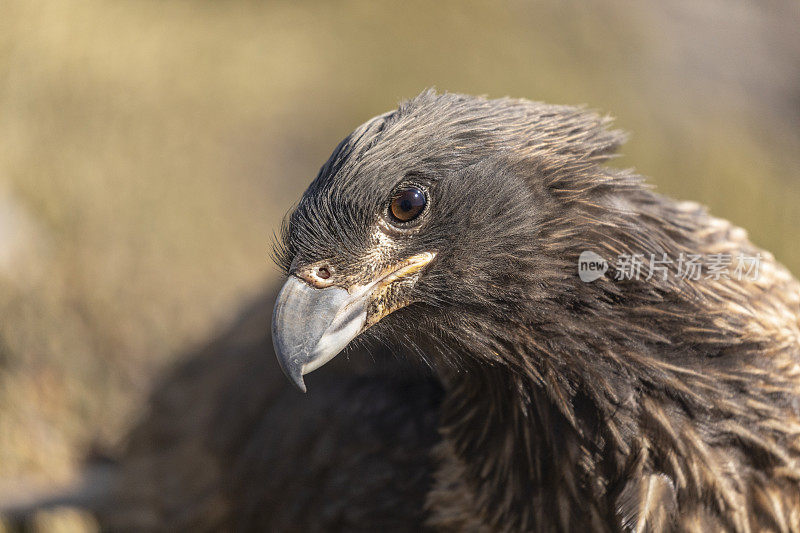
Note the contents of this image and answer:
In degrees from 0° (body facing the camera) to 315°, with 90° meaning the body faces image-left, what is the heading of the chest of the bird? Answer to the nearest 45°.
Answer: approximately 45°
